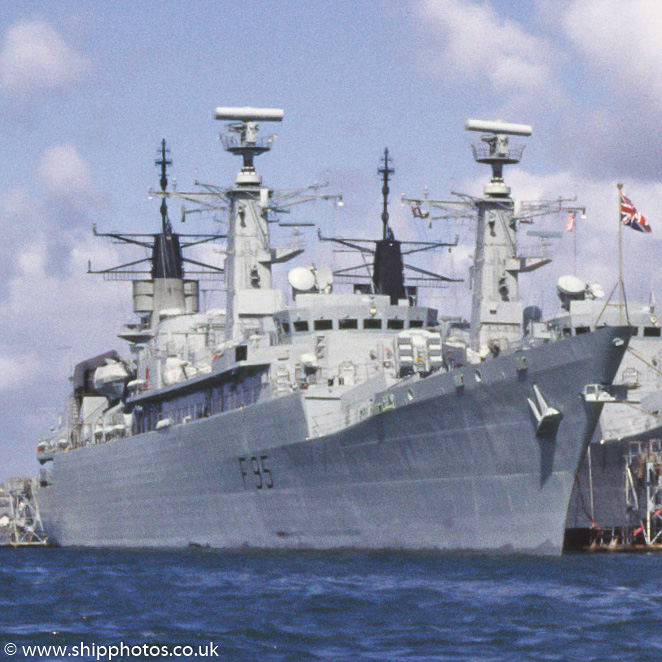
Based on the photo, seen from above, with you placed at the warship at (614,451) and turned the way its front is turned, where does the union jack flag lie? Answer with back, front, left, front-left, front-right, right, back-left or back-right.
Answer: front-right

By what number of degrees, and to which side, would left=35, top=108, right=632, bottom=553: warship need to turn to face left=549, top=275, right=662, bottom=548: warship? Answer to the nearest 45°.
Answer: approximately 45° to its left

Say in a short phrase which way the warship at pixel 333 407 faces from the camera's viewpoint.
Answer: facing the viewer and to the right of the viewer

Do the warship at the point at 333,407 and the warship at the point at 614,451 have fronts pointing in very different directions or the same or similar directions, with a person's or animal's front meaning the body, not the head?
same or similar directions

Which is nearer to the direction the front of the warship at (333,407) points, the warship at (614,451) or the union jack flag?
the union jack flag

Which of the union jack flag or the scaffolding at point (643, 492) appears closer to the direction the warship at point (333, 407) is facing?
the union jack flag
